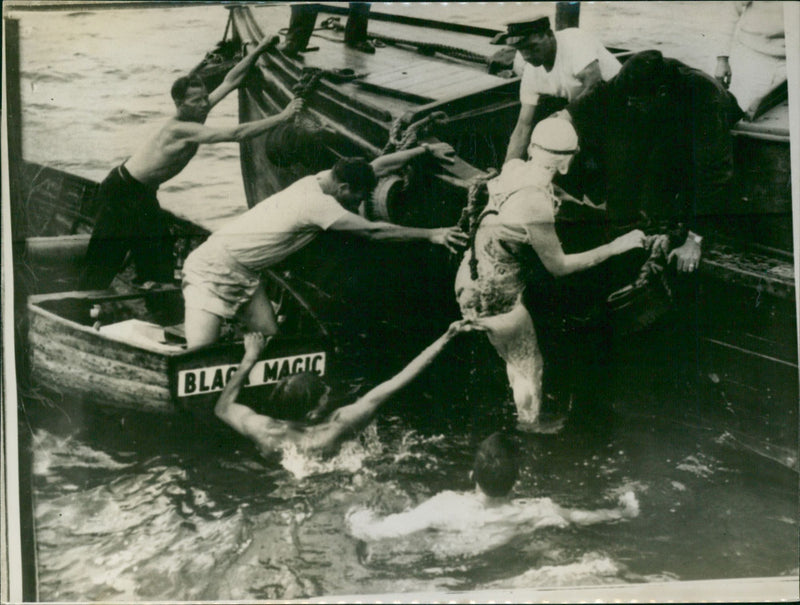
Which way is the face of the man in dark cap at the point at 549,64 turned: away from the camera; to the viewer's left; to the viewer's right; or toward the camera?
to the viewer's left

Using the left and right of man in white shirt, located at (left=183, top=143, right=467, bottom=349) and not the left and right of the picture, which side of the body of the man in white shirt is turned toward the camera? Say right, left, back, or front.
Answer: right

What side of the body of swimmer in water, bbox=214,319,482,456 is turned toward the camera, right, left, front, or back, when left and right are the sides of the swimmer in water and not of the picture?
back

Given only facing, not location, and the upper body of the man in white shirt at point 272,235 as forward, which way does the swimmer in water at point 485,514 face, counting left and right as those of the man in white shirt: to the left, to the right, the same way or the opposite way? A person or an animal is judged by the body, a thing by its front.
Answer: to the left

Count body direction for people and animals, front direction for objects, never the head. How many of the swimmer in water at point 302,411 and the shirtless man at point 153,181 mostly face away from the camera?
1

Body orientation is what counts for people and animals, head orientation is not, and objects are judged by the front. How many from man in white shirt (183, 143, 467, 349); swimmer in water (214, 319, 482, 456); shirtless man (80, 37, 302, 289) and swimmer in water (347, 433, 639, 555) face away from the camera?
2

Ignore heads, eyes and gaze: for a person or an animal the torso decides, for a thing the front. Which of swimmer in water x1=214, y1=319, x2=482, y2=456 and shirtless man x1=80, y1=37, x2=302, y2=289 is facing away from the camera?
the swimmer in water

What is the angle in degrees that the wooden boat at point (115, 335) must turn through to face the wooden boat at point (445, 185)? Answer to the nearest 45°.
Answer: approximately 135° to its right
